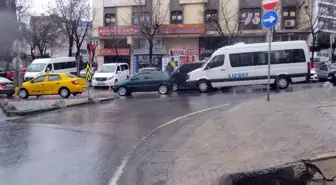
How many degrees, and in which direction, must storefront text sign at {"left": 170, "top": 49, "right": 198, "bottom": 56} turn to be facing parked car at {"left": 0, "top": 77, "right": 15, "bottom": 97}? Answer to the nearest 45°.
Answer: approximately 45° to its right

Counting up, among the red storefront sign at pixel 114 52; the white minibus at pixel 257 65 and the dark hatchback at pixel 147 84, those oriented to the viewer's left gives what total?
2

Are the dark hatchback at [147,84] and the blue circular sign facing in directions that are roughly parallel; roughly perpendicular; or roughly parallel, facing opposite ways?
roughly perpendicular

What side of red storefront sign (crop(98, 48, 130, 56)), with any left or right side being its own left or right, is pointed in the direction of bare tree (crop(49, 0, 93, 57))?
right

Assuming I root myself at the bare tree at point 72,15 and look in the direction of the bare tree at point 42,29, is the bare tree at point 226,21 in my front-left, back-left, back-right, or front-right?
back-right

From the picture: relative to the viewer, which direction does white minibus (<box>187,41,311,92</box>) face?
to the viewer's left

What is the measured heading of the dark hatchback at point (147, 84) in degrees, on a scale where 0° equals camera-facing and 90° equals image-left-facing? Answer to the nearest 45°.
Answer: approximately 90°

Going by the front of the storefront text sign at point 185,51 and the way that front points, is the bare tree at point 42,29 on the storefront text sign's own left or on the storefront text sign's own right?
on the storefront text sign's own right

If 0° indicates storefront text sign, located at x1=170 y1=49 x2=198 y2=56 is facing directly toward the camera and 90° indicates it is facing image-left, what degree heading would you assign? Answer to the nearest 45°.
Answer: approximately 0°

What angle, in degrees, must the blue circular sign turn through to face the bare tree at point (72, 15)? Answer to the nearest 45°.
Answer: approximately 135° to its right

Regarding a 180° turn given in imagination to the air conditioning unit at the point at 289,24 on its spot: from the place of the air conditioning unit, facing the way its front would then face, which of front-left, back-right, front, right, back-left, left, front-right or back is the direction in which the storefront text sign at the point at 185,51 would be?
left
